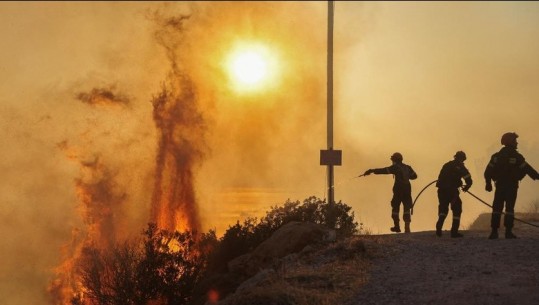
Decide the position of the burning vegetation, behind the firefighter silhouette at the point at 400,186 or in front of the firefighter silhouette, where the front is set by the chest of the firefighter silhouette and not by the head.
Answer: in front

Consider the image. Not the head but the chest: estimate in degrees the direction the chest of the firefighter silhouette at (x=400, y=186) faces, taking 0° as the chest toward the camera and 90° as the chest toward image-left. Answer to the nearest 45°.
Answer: approximately 135°

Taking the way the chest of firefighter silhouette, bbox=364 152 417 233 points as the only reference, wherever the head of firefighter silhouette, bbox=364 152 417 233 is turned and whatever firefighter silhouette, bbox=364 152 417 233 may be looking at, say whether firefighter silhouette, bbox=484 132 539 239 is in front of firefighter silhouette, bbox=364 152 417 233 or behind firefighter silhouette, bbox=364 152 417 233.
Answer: behind

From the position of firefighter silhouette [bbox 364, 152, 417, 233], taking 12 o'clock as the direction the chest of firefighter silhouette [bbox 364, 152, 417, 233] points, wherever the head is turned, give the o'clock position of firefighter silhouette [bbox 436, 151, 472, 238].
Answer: firefighter silhouette [bbox 436, 151, 472, 238] is roughly at 6 o'clock from firefighter silhouette [bbox 364, 152, 417, 233].

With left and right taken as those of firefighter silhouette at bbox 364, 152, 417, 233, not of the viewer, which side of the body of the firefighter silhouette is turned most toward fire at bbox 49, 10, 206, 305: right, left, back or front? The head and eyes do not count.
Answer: front

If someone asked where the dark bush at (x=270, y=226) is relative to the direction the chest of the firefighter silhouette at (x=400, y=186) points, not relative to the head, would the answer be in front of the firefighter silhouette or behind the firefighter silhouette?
in front

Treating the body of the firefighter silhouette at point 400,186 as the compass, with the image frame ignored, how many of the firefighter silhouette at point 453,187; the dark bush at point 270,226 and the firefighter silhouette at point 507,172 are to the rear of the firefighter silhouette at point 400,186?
2

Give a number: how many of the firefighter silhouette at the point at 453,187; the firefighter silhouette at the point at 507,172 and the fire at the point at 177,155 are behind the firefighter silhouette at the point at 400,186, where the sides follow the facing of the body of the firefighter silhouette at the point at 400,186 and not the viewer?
2

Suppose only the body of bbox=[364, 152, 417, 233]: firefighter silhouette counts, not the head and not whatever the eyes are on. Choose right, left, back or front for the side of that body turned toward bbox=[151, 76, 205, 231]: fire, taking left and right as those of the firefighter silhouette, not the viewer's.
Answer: front

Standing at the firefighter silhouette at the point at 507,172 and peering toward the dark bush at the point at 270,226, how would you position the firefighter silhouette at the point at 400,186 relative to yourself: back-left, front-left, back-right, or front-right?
front-right

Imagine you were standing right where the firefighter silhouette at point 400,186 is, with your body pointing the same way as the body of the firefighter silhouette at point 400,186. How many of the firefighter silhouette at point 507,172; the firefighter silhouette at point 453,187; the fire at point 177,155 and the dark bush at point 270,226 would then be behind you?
2

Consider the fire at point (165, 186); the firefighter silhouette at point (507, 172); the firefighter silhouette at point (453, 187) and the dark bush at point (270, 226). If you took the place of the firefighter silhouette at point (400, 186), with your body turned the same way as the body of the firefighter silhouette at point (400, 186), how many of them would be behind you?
2
